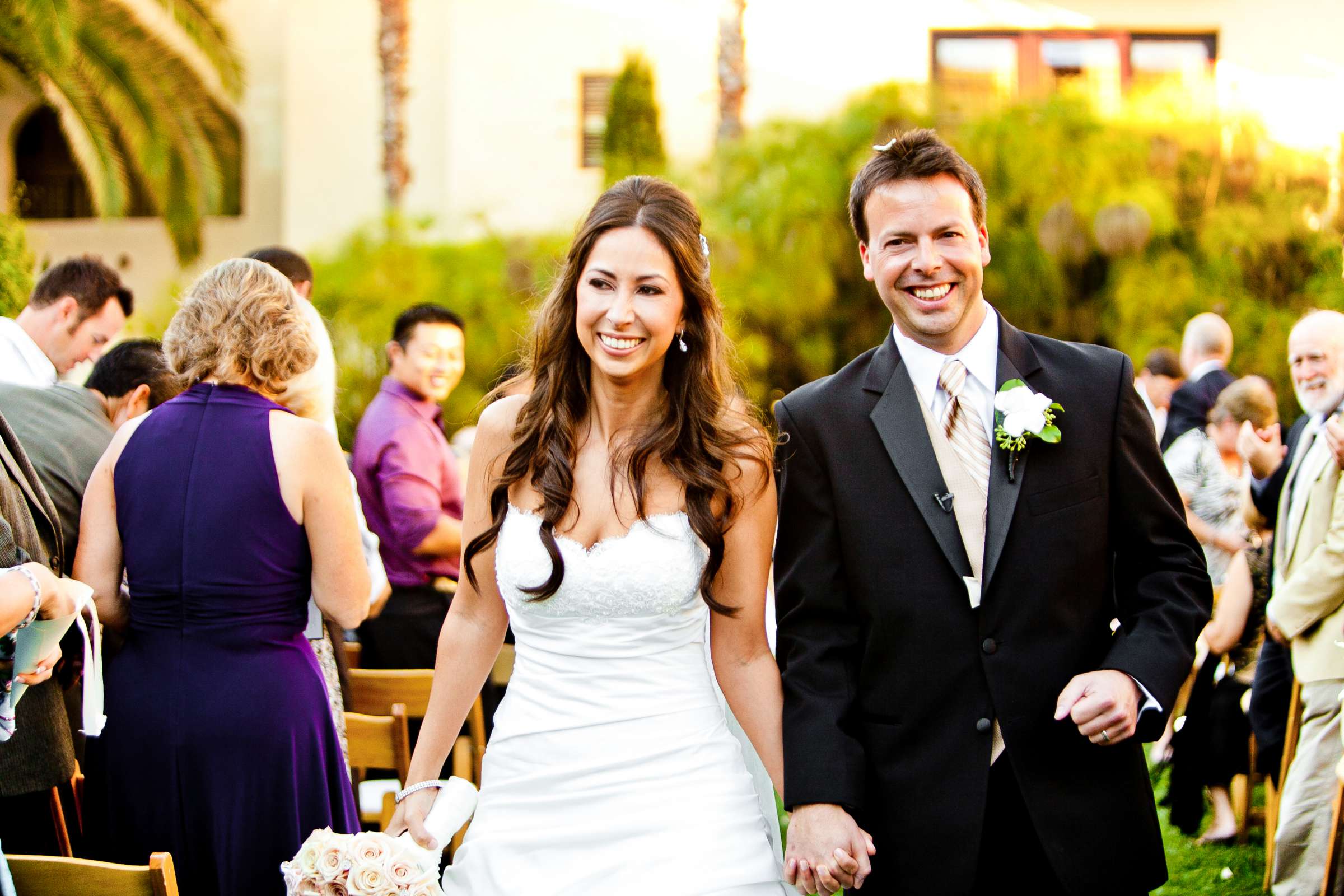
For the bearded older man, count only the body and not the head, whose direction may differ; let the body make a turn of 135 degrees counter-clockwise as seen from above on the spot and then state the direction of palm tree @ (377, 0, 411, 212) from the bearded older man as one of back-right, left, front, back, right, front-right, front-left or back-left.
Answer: back-left

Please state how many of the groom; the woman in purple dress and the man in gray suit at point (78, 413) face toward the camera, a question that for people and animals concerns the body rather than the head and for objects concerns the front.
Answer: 1

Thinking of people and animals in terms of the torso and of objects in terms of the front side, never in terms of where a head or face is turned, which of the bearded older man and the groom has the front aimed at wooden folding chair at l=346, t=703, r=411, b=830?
the bearded older man

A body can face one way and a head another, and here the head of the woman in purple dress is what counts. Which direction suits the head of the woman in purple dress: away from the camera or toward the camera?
away from the camera

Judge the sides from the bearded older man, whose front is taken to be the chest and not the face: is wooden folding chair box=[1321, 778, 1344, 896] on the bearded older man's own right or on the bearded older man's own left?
on the bearded older man's own left

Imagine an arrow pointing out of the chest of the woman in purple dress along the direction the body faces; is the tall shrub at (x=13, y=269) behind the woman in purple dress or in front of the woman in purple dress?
in front

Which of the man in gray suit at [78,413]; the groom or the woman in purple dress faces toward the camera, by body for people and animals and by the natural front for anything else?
the groom

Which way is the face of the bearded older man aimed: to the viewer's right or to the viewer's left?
to the viewer's left

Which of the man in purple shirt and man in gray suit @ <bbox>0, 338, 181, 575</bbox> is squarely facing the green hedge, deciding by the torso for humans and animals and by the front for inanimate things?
the man in gray suit

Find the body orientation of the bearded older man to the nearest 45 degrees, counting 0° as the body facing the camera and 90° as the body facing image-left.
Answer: approximately 45°

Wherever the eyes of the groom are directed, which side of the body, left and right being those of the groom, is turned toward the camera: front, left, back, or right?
front

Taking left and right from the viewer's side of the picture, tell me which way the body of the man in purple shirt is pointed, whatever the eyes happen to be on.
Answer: facing the viewer and to the right of the viewer

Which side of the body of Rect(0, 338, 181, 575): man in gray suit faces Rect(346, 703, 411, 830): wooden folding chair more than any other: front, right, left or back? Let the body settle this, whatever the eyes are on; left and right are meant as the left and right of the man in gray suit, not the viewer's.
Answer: right

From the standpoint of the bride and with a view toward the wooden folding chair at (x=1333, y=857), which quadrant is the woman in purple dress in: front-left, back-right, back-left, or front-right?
back-left
